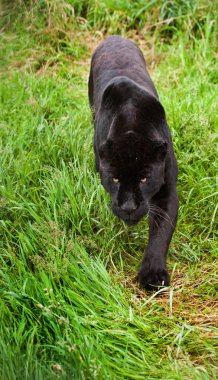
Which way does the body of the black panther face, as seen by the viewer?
toward the camera
